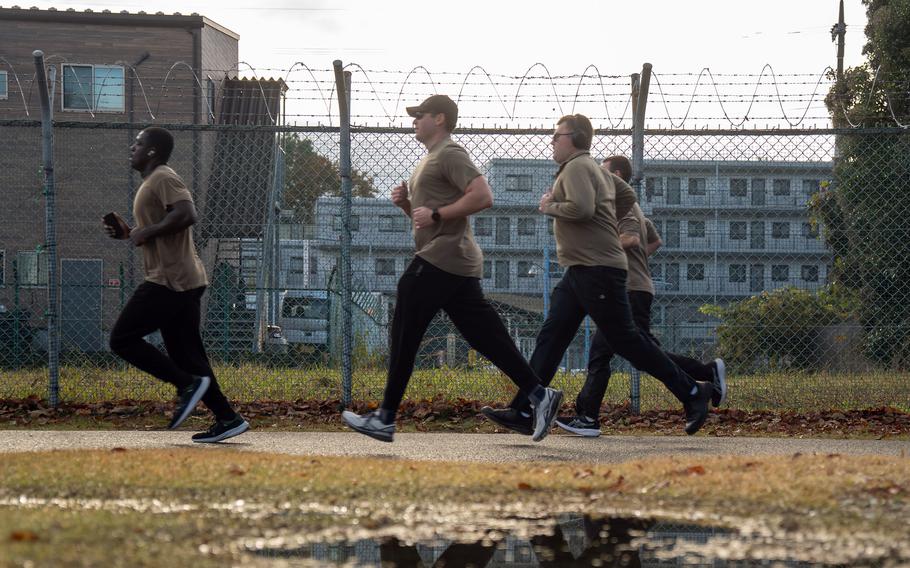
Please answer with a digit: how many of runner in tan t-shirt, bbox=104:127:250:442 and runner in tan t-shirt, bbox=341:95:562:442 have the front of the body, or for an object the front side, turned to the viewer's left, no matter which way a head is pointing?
2

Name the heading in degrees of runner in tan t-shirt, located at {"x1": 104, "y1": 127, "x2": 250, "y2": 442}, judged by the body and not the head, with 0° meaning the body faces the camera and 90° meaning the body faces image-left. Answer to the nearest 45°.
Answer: approximately 90°

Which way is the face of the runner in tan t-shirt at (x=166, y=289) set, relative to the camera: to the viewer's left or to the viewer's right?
to the viewer's left

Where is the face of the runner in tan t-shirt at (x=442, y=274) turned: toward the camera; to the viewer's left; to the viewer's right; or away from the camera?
to the viewer's left

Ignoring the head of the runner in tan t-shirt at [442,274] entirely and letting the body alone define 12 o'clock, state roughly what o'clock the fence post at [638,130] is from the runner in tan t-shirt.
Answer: The fence post is roughly at 4 o'clock from the runner in tan t-shirt.

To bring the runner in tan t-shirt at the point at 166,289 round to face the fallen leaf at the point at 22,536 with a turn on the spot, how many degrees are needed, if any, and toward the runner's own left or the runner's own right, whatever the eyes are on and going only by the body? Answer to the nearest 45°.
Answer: approximately 90° to the runner's own left

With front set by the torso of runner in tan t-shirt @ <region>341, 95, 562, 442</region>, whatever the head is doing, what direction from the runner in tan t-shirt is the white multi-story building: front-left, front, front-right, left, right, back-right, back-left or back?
right

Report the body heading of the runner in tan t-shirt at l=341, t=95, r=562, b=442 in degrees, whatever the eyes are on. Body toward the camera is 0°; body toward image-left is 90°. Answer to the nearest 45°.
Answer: approximately 90°

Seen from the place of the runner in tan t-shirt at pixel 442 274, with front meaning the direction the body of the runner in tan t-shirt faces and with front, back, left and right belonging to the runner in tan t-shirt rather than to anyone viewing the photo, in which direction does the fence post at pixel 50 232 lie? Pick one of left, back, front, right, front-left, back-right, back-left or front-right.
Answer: front-right

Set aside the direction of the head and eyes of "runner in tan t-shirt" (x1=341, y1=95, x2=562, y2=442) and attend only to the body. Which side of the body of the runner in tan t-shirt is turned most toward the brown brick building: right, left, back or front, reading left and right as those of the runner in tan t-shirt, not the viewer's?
right
